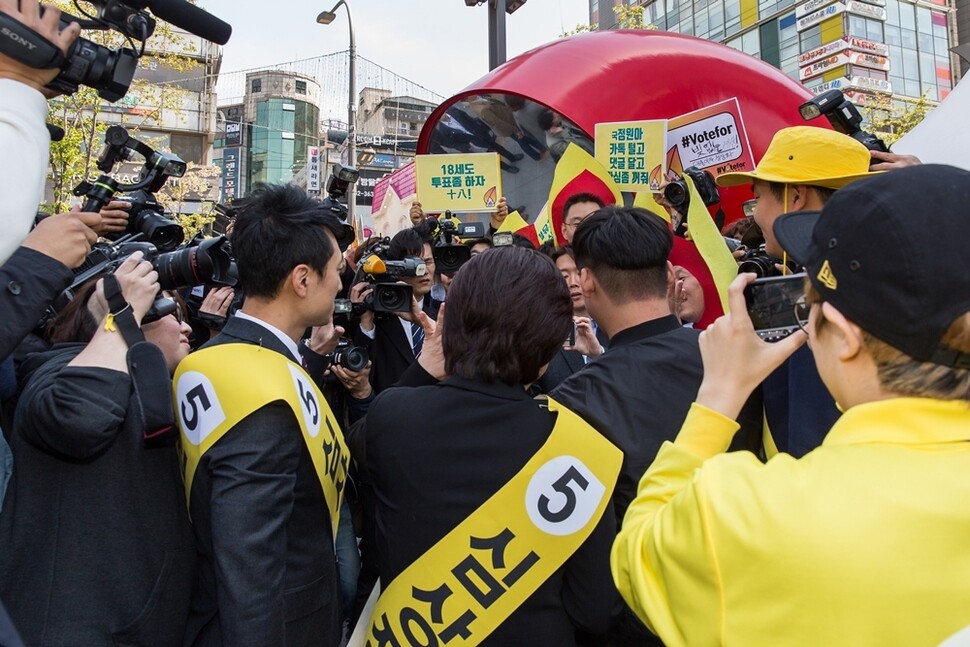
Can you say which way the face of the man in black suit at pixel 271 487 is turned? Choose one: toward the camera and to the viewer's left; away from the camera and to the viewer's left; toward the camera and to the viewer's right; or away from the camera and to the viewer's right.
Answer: away from the camera and to the viewer's right

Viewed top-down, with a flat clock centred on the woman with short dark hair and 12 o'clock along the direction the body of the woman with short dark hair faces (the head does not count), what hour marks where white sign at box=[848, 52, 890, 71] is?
The white sign is roughly at 1 o'clock from the woman with short dark hair.

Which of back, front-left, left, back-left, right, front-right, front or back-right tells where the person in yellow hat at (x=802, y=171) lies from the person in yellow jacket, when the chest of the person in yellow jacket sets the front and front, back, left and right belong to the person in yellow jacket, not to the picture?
front-right

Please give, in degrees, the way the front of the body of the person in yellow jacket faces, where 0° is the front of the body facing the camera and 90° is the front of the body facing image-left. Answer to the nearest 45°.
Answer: approximately 135°

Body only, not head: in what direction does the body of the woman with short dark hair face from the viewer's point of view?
away from the camera

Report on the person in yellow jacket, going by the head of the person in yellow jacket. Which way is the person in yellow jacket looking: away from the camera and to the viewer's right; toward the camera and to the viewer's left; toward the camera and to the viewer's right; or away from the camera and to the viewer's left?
away from the camera and to the viewer's left

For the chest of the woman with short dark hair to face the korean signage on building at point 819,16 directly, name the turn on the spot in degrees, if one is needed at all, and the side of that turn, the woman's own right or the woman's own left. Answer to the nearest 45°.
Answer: approximately 45° to the woman's own right

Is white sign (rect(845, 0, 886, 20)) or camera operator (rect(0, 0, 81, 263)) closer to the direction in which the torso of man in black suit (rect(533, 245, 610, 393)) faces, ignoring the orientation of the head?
the camera operator

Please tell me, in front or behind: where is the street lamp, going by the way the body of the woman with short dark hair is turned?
in front

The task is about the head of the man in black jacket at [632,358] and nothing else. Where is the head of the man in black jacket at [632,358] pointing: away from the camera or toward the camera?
away from the camera
